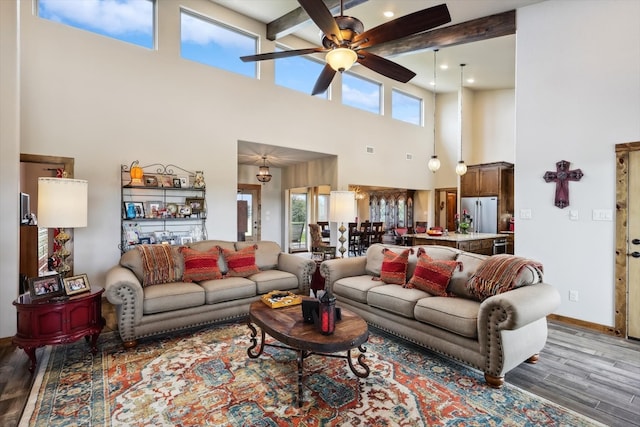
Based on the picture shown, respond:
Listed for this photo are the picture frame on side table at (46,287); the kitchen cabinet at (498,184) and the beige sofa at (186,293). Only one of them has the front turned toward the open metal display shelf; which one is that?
the kitchen cabinet

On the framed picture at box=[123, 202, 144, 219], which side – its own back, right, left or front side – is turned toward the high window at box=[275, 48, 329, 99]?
left

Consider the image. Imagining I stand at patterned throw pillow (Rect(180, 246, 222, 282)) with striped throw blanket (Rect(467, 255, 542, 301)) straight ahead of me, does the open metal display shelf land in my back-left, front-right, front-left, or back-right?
back-left

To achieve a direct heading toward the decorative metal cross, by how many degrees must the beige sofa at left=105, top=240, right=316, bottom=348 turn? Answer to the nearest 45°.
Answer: approximately 45° to its left

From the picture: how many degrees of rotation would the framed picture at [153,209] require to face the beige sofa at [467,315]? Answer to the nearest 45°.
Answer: approximately 45° to its left

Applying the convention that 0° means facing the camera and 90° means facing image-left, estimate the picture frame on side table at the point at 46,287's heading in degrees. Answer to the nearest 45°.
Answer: approximately 0°

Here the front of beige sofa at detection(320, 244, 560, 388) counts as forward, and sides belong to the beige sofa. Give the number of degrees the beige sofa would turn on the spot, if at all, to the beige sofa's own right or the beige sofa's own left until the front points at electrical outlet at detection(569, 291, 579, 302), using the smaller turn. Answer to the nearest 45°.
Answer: approximately 180°

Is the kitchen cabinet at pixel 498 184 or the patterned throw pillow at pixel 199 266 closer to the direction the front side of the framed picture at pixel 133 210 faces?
the patterned throw pillow

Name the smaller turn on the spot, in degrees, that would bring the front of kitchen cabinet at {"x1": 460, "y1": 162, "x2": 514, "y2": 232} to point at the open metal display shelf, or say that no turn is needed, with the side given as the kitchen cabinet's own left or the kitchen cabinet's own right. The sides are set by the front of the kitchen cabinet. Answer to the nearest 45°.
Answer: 0° — it already faces it

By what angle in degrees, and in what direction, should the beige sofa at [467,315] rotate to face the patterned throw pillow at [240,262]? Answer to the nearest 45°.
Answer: approximately 45° to its right

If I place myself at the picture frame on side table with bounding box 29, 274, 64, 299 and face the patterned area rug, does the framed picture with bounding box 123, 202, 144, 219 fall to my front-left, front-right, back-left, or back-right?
back-left
